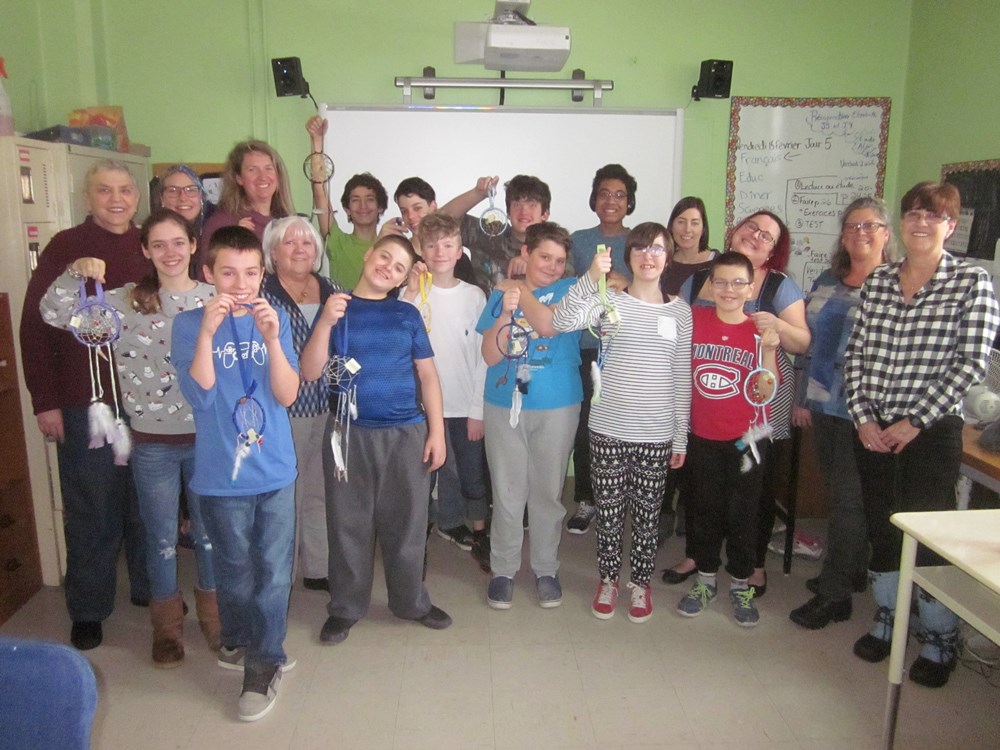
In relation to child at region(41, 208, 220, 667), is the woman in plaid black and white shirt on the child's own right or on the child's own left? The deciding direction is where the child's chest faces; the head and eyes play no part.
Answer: on the child's own left

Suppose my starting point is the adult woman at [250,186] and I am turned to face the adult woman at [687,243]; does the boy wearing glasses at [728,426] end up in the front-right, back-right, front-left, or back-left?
front-right

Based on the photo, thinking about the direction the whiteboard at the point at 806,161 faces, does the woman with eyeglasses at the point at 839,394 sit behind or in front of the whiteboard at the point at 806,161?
in front

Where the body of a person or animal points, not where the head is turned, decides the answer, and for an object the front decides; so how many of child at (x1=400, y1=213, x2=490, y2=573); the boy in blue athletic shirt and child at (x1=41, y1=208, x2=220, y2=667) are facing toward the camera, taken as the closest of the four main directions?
3

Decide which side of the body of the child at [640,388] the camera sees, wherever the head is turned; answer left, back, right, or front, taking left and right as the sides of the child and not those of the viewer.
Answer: front

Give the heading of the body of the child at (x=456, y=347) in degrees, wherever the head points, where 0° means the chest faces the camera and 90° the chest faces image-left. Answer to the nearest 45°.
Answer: approximately 0°

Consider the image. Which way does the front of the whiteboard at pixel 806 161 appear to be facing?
toward the camera

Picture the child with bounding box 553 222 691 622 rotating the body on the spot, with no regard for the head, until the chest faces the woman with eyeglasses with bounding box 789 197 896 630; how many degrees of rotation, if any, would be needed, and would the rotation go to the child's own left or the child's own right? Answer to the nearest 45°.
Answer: approximately 90° to the child's own left

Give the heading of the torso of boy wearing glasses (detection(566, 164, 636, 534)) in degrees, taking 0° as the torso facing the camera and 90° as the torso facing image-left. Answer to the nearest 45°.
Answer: approximately 0°

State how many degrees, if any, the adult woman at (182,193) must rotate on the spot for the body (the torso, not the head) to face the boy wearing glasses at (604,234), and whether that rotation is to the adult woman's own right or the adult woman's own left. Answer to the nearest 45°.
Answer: approximately 90° to the adult woman's own left

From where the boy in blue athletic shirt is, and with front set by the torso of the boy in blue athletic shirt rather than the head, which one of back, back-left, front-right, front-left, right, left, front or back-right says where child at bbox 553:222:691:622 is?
left

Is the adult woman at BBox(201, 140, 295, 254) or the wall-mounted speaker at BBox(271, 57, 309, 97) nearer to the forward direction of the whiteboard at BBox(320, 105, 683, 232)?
the adult woman
